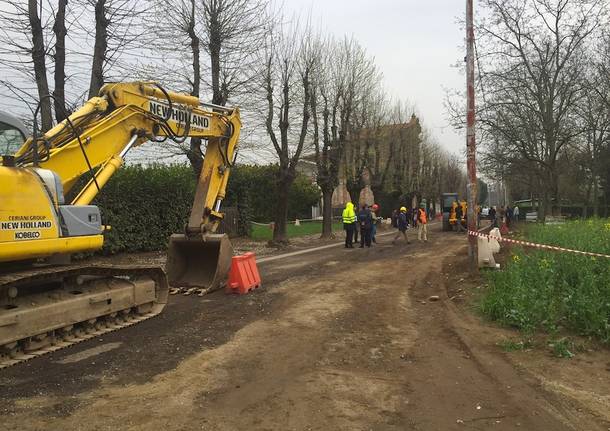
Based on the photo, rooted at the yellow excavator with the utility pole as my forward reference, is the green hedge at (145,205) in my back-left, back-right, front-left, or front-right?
front-left

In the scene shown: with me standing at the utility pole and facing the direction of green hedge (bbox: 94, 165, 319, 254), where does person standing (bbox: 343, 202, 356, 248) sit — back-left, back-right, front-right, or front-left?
front-right

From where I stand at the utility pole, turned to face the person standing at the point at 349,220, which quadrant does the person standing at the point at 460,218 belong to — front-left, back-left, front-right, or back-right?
front-right

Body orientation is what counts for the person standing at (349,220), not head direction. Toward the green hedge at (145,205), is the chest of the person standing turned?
no
